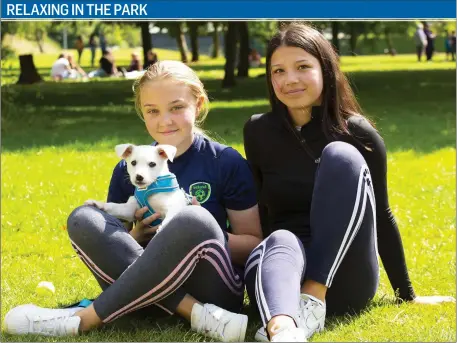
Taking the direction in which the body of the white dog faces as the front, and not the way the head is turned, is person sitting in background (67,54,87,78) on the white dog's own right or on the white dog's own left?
on the white dog's own right

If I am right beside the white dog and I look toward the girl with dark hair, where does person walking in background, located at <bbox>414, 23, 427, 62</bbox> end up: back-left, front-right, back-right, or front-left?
front-left

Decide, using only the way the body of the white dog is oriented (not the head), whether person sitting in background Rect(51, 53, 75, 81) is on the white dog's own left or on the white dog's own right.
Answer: on the white dog's own right

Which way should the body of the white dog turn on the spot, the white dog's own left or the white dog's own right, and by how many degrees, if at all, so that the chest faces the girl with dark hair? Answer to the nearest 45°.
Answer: approximately 135° to the white dog's own left

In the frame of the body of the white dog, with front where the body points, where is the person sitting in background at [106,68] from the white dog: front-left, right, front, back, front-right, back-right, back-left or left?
back-right
